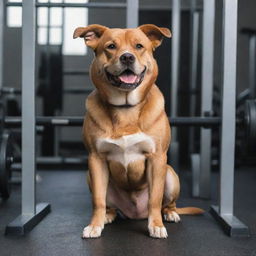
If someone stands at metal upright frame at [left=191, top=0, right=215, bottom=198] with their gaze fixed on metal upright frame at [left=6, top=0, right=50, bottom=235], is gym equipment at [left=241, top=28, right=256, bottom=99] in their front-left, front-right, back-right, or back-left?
back-right

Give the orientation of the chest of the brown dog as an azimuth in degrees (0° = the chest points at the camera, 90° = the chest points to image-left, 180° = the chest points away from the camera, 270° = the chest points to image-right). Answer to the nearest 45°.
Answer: approximately 0°

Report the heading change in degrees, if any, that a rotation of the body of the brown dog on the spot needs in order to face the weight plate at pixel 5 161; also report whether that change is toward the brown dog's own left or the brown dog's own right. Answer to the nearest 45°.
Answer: approximately 135° to the brown dog's own right
